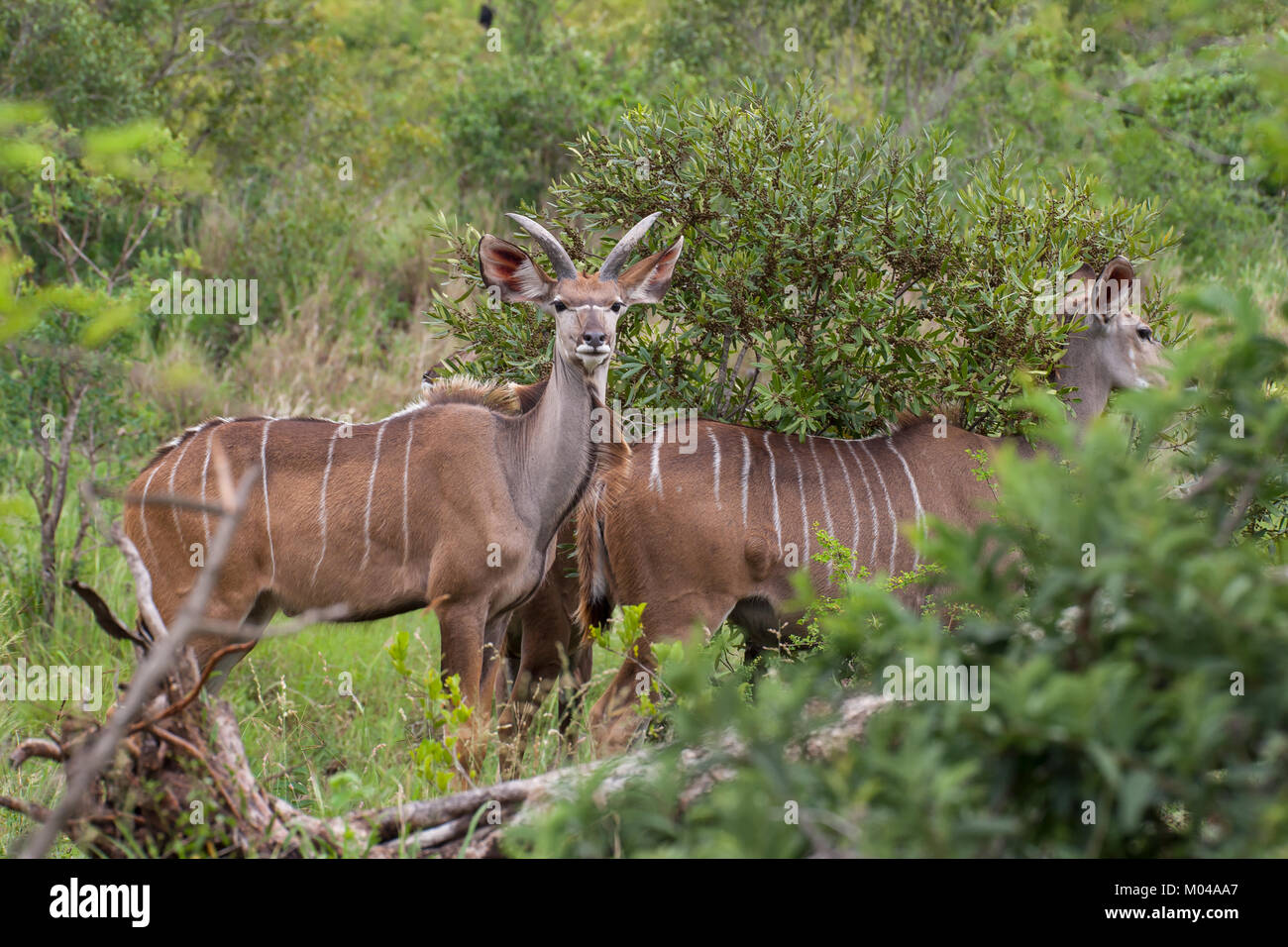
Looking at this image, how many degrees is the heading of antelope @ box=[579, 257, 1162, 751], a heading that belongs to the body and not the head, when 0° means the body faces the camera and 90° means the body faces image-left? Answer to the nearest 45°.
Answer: approximately 270°

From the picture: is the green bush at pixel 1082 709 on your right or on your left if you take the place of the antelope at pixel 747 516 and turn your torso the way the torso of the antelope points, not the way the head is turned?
on your right

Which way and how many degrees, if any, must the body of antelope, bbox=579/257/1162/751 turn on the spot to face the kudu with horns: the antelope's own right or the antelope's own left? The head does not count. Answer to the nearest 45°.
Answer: approximately 180°

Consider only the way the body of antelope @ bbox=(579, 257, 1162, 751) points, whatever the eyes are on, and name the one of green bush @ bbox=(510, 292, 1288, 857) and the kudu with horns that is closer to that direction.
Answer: the green bush
